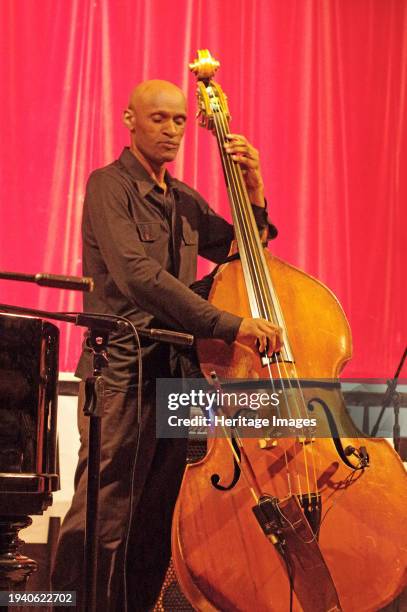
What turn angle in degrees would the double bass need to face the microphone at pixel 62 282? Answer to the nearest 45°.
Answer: approximately 45° to its right

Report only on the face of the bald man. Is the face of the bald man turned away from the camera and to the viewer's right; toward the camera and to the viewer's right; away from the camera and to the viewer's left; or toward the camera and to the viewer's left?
toward the camera and to the viewer's right

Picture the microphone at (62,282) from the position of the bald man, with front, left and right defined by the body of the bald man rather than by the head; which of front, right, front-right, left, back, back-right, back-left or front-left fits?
front-right

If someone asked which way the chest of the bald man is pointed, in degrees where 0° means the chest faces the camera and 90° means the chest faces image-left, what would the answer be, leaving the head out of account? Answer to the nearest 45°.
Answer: approximately 315°
